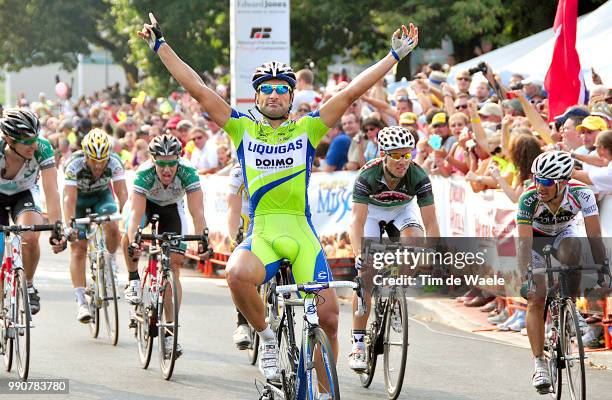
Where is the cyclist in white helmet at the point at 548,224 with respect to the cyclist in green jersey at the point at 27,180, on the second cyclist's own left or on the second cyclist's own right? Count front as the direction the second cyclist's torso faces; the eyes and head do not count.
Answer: on the second cyclist's own left

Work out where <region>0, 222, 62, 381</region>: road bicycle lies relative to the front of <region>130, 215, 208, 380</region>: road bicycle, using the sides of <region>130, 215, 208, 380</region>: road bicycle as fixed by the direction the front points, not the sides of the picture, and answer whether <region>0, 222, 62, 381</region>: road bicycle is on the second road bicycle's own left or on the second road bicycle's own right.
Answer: on the second road bicycle's own right

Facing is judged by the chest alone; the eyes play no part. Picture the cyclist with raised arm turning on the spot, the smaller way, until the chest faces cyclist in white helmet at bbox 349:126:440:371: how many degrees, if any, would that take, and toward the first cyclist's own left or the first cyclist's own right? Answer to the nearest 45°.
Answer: approximately 135° to the first cyclist's own left

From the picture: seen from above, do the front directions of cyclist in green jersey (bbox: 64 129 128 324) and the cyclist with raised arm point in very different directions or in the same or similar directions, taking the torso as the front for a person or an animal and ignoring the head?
same or similar directions

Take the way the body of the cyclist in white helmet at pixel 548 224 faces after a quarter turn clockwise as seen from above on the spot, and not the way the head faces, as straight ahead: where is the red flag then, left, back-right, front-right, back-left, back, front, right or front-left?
right

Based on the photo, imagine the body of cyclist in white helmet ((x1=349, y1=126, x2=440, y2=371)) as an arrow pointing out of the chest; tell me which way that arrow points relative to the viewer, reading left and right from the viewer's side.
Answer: facing the viewer

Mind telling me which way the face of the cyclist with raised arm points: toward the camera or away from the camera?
toward the camera

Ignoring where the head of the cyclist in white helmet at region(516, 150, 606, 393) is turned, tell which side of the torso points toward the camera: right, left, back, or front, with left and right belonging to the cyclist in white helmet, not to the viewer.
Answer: front
